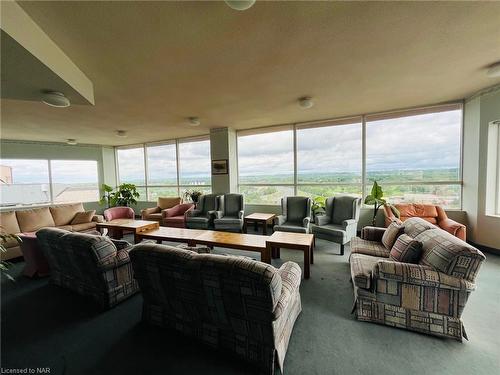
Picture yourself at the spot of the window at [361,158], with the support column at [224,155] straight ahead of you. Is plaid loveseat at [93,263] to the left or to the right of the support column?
left

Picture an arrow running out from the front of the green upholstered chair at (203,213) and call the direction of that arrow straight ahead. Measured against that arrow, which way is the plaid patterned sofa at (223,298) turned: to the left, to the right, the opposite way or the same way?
the opposite way

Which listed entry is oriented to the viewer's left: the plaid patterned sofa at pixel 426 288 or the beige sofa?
the plaid patterned sofa

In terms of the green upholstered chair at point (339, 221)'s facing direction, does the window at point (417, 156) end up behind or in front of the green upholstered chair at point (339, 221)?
behind

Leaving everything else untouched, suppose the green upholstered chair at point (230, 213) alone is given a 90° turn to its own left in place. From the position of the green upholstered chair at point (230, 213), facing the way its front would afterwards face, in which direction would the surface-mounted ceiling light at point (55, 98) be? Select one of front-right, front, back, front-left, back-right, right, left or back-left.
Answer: back-right

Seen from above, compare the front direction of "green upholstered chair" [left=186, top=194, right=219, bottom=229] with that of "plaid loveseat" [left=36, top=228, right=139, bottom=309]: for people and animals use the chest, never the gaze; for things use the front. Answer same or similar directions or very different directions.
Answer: very different directions

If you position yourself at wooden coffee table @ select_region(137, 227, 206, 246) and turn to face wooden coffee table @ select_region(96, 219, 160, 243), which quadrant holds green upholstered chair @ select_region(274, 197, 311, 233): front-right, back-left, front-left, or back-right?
back-right

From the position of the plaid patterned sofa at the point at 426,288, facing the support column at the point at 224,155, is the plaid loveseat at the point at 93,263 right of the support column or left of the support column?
left

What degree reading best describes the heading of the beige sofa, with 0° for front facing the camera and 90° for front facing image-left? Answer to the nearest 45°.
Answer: approximately 315°

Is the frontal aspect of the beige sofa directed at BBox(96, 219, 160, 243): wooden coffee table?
yes

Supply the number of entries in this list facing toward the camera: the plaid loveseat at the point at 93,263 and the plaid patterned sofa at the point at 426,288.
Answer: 0

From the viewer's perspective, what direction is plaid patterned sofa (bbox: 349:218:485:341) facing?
to the viewer's left

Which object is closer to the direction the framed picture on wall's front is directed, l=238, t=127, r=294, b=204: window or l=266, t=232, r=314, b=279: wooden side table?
the wooden side table

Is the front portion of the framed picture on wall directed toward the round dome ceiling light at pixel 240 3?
yes
